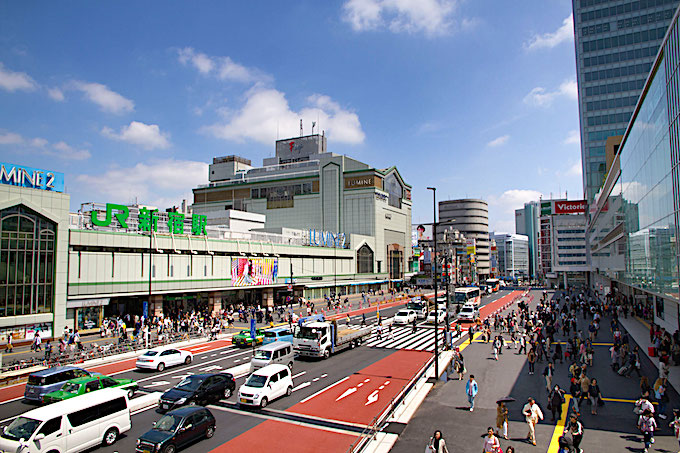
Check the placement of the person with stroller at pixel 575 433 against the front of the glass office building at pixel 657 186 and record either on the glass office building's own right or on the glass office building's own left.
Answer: on the glass office building's own left

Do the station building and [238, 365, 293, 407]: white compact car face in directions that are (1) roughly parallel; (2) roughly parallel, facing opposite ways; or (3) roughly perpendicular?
roughly perpendicular

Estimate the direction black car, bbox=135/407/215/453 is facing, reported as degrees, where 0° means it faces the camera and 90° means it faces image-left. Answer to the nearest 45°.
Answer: approximately 45°

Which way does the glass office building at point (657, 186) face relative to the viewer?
to the viewer's left

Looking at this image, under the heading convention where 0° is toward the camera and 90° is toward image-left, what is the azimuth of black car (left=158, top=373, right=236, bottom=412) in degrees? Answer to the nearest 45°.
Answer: approximately 45°

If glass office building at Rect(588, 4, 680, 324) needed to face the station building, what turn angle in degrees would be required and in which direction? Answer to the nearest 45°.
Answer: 0° — it already faces it

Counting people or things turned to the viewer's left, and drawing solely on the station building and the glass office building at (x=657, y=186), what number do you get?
1

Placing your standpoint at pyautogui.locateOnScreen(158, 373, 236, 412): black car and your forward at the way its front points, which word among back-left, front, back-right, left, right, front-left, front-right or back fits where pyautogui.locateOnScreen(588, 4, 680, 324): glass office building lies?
back-left

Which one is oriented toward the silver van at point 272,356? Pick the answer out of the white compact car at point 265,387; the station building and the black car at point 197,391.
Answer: the station building

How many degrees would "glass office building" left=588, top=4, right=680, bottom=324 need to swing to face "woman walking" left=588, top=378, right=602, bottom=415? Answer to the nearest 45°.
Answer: approximately 90° to its left

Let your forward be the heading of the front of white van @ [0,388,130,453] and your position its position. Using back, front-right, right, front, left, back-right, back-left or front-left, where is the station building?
back-right

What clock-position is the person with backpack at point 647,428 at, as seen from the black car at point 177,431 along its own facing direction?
The person with backpack is roughly at 8 o'clock from the black car.

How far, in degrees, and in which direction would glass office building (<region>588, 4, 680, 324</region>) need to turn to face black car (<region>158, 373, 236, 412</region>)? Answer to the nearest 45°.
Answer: approximately 45° to its left
